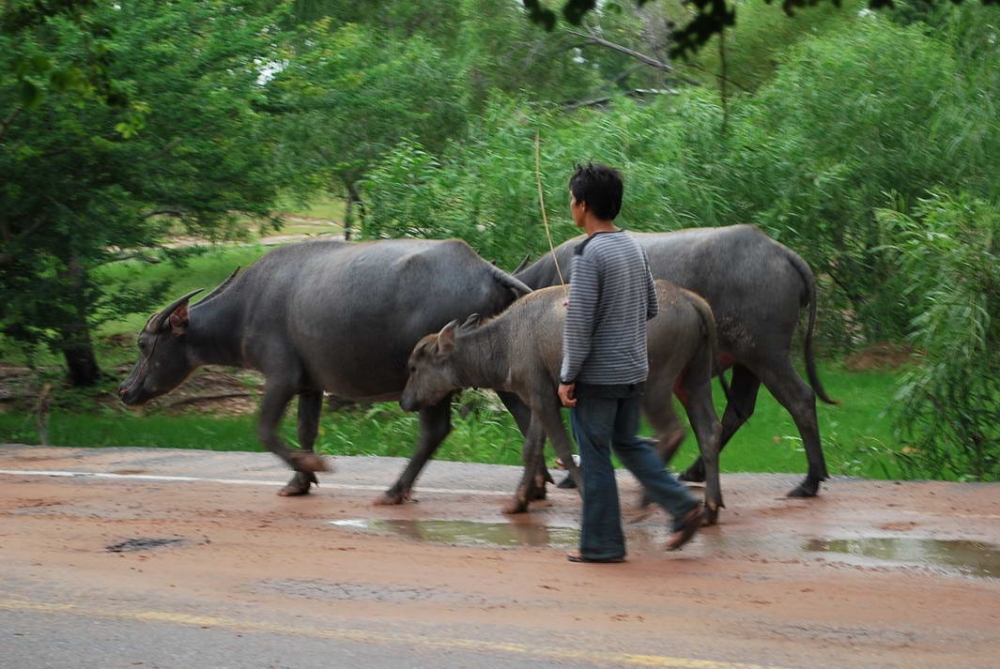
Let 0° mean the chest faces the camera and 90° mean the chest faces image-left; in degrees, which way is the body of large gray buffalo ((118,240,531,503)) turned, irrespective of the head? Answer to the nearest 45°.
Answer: approximately 90°

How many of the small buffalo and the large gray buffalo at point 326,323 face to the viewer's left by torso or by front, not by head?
2

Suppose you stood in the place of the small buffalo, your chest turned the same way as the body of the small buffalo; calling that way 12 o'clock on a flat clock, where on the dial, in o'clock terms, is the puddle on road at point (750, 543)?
The puddle on road is roughly at 7 o'clock from the small buffalo.

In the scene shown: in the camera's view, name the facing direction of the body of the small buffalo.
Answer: to the viewer's left

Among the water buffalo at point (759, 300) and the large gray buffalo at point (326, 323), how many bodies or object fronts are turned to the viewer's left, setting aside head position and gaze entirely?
2

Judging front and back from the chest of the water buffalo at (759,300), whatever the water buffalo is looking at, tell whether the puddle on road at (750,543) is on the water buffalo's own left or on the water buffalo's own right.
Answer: on the water buffalo's own left

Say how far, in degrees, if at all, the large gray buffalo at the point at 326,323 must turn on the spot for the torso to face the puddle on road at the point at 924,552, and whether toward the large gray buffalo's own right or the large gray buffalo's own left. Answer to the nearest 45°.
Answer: approximately 135° to the large gray buffalo's own left

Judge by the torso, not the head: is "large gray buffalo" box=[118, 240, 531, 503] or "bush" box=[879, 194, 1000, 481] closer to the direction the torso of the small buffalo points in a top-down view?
the large gray buffalo

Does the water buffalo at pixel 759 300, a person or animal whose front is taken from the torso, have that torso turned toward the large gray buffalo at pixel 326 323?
yes

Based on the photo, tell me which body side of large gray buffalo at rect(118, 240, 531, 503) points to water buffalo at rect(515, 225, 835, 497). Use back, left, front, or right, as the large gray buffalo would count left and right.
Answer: back

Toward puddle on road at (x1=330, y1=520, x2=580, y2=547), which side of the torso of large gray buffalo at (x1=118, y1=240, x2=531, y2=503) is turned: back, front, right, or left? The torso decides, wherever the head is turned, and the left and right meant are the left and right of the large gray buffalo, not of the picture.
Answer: left

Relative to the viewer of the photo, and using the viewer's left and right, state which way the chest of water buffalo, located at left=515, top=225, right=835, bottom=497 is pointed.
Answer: facing to the left of the viewer
